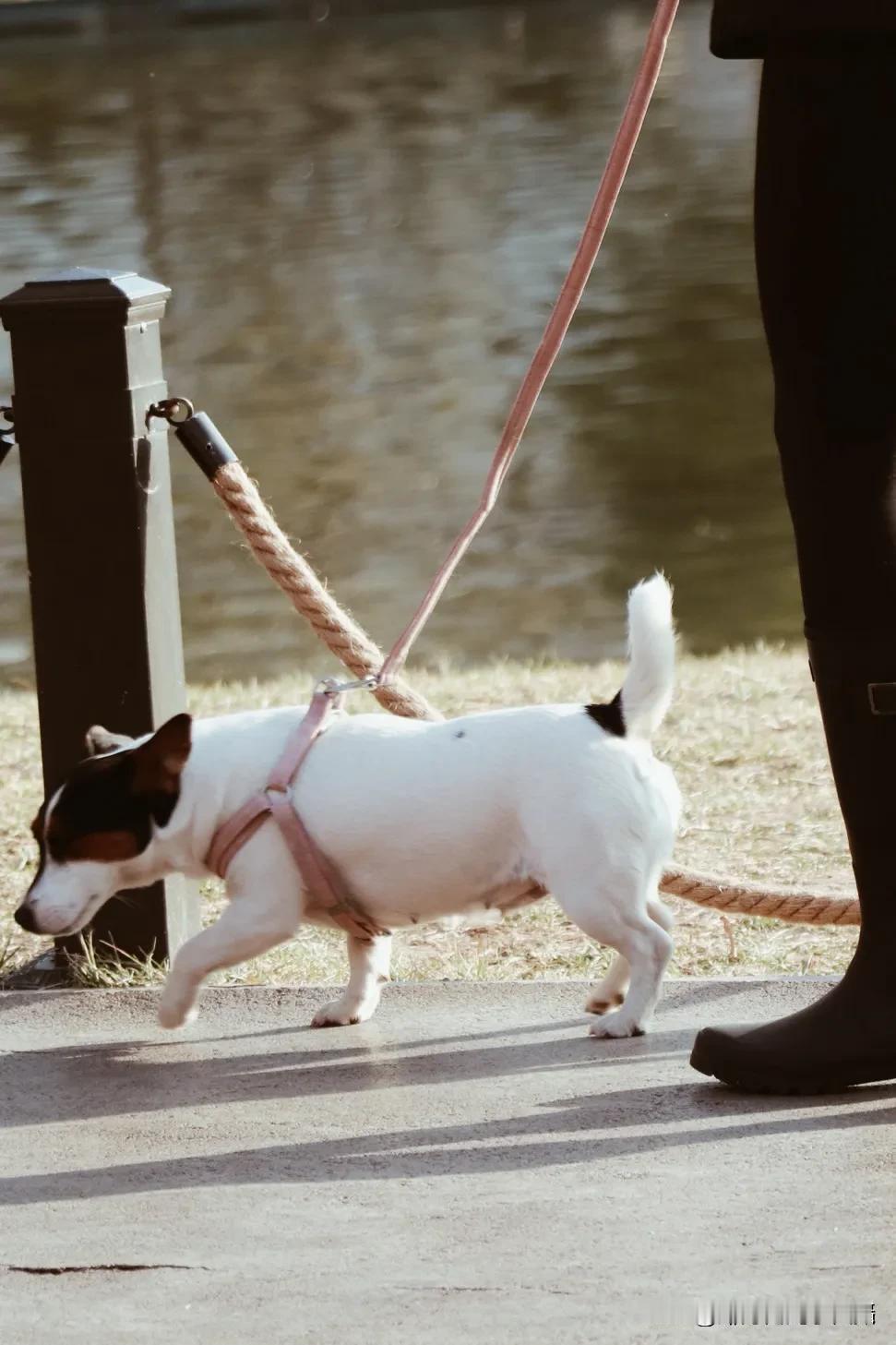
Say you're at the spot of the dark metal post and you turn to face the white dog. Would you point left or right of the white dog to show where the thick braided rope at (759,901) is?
left

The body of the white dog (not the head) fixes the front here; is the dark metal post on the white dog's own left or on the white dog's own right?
on the white dog's own right

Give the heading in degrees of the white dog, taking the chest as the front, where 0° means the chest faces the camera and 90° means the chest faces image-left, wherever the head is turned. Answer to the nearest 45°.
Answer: approximately 90°

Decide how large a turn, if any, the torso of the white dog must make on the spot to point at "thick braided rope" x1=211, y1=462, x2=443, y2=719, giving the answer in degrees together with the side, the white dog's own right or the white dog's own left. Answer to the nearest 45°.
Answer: approximately 90° to the white dog's own right
